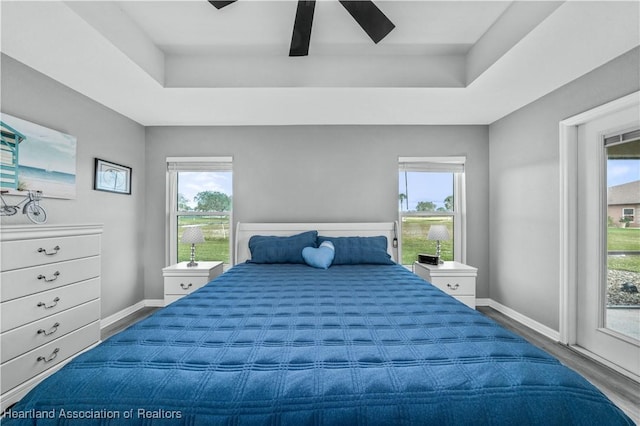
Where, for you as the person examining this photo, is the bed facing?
facing the viewer

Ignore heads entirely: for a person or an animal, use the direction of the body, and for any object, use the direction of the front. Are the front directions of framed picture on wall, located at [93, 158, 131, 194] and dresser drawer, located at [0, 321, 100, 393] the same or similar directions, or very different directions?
same or similar directions

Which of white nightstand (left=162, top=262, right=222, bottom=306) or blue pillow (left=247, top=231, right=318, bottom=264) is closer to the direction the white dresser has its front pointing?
the blue pillow

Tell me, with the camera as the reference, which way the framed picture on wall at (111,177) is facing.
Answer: facing the viewer and to the right of the viewer

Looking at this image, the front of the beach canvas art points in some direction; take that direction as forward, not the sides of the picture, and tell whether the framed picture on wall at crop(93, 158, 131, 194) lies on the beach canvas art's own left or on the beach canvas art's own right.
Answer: on the beach canvas art's own left

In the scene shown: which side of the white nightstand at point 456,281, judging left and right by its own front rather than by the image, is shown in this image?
front

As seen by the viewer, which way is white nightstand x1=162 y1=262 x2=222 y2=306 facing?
toward the camera

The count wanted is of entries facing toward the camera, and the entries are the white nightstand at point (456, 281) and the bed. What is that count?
2

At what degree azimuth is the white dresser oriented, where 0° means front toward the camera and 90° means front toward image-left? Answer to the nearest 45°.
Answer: approximately 315°

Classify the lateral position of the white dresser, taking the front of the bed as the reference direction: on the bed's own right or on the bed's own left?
on the bed's own right

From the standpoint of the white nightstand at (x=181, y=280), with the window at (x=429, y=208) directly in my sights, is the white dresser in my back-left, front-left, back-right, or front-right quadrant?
back-right

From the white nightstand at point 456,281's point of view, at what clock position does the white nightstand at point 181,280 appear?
the white nightstand at point 181,280 is roughly at 2 o'clock from the white nightstand at point 456,281.

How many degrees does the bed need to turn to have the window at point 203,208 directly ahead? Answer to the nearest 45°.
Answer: approximately 135° to its right

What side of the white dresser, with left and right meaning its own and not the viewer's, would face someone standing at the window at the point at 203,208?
left

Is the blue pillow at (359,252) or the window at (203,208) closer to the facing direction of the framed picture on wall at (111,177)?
the blue pillow
